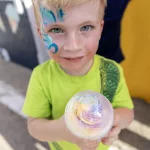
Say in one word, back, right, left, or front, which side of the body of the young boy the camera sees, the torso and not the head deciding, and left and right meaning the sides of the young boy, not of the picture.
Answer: front

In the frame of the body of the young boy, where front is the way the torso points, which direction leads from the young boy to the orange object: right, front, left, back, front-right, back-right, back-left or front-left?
back-left

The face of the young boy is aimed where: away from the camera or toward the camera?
toward the camera
